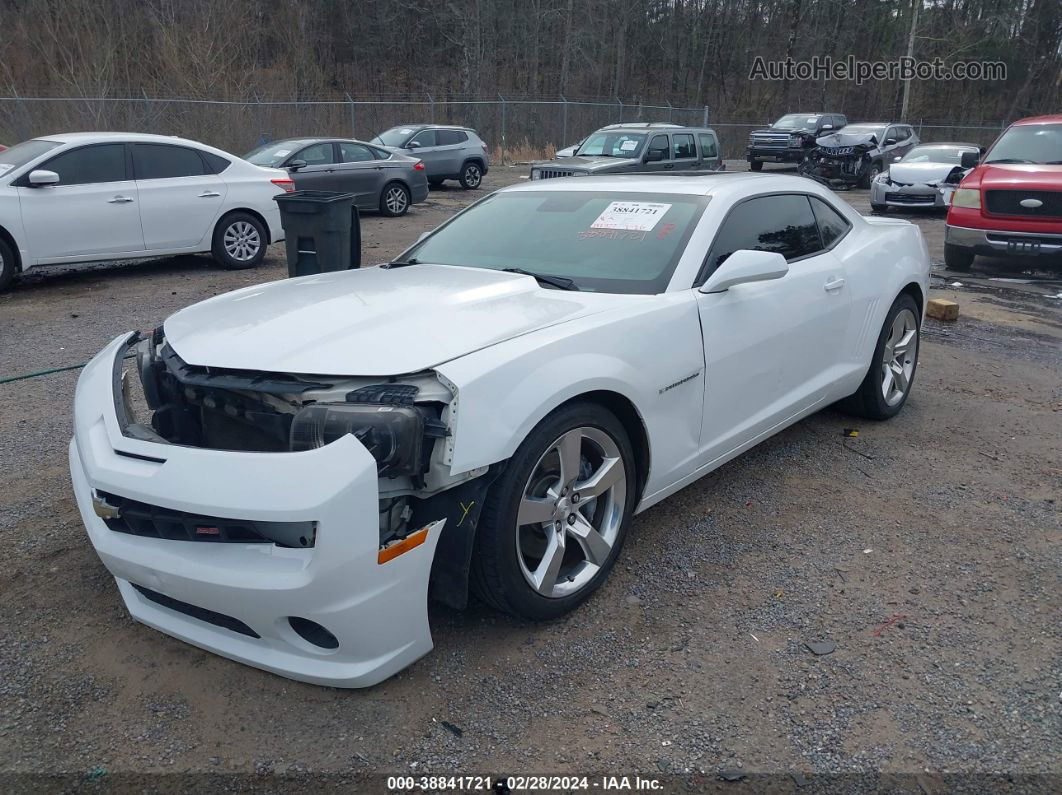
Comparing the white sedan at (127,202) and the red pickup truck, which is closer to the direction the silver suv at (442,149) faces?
the white sedan

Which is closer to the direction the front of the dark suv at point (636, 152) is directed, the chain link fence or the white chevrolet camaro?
the white chevrolet camaro

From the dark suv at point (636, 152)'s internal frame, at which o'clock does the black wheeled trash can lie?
The black wheeled trash can is roughly at 11 o'clock from the dark suv.

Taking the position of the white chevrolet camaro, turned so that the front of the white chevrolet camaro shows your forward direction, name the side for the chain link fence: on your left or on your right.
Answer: on your right

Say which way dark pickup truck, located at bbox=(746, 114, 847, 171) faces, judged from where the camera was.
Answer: facing the viewer and to the left of the viewer

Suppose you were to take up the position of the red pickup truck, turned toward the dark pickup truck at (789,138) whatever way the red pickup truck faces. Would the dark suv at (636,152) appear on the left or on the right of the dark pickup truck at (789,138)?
left

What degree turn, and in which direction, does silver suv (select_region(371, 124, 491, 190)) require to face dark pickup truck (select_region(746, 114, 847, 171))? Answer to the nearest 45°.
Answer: approximately 180°
